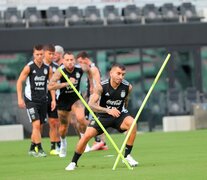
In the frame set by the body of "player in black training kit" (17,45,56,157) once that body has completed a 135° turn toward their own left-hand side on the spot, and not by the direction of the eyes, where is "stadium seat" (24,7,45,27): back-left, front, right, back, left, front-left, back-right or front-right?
front

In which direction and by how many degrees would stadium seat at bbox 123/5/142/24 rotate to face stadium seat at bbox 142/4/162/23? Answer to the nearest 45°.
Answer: approximately 90° to its left

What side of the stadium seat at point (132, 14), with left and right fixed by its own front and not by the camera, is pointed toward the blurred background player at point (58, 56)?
front

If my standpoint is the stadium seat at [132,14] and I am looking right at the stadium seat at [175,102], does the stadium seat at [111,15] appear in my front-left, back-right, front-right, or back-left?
back-right

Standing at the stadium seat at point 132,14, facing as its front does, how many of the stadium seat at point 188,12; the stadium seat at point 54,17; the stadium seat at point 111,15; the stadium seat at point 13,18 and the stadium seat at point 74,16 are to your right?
4

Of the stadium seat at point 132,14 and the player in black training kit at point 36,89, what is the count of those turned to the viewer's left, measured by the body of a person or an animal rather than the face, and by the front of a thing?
0

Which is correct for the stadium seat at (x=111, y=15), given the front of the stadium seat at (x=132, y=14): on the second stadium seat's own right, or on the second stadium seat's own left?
on the second stadium seat's own right

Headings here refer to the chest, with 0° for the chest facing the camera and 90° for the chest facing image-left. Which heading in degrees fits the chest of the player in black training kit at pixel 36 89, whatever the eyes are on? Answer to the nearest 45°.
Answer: approximately 315°

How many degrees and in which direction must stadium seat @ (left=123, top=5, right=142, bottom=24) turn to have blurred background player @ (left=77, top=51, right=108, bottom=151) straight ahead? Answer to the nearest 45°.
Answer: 0° — it already faces them

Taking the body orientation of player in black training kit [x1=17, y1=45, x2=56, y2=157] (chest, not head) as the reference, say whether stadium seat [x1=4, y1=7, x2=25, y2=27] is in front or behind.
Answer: behind
